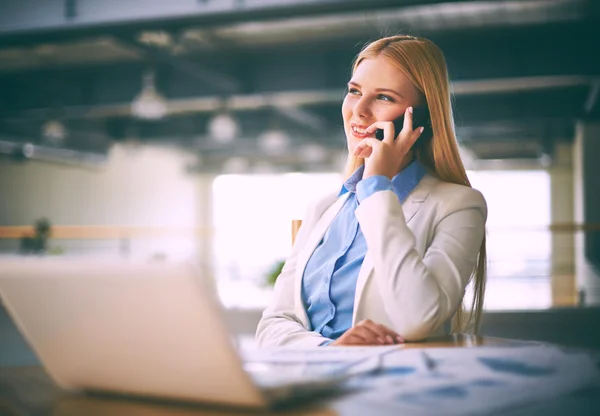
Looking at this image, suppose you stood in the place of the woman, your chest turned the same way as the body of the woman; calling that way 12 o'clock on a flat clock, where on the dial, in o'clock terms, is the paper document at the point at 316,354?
The paper document is roughly at 11 o'clock from the woman.

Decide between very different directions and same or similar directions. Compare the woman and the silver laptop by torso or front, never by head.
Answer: very different directions

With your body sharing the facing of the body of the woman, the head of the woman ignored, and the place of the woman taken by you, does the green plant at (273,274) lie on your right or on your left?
on your right

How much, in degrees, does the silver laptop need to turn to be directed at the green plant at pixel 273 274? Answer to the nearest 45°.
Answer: approximately 45° to its left

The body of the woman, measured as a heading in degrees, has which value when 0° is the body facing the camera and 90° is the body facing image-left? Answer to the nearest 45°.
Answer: approximately 45°

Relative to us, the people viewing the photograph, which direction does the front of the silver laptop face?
facing away from the viewer and to the right of the viewer

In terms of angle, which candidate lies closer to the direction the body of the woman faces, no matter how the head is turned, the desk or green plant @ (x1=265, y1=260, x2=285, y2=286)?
the desk
